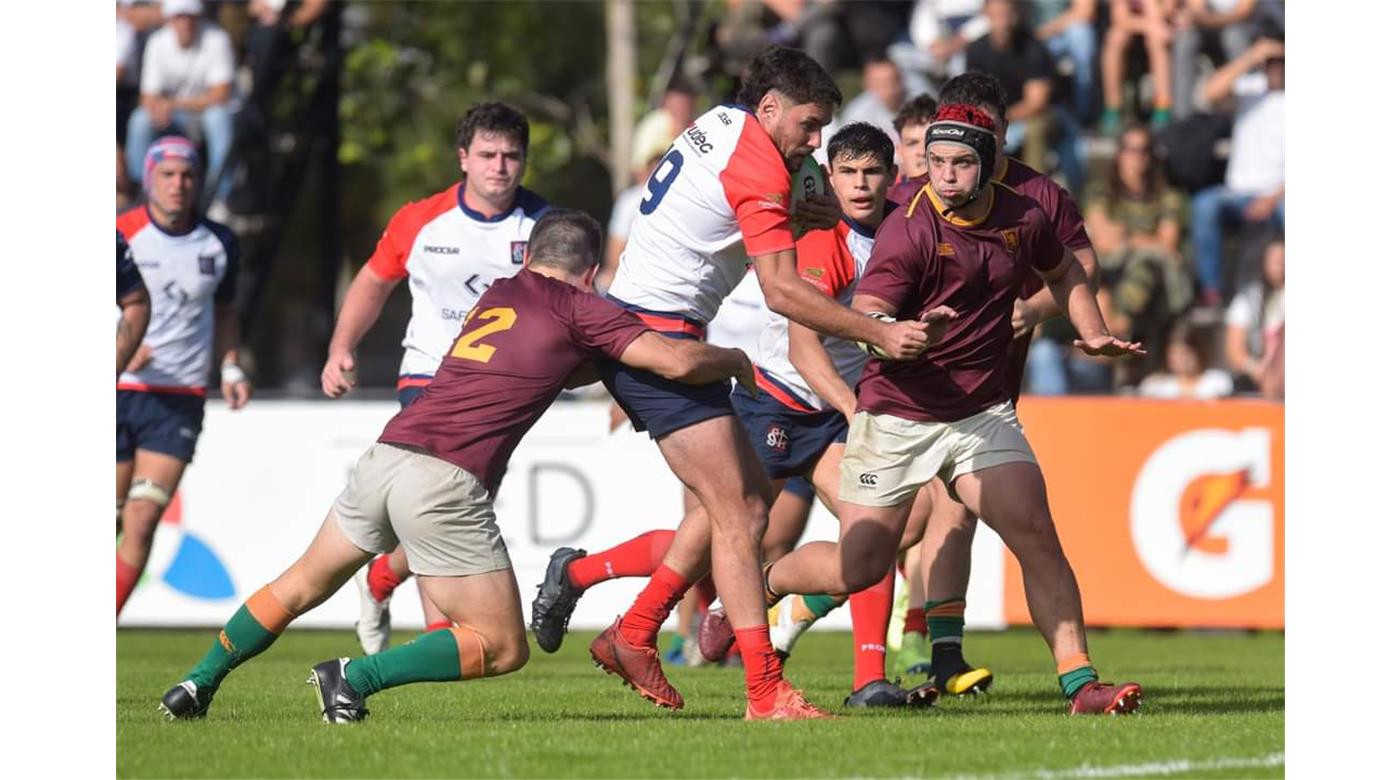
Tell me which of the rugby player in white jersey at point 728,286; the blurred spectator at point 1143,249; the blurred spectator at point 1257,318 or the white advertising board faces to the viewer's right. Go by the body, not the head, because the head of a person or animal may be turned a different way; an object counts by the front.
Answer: the rugby player in white jersey

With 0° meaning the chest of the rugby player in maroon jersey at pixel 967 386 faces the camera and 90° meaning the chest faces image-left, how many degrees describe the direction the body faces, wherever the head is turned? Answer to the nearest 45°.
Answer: approximately 0°

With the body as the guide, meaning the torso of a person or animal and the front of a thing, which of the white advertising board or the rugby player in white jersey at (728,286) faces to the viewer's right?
the rugby player in white jersey

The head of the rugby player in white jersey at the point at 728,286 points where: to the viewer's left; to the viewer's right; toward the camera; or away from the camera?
to the viewer's right

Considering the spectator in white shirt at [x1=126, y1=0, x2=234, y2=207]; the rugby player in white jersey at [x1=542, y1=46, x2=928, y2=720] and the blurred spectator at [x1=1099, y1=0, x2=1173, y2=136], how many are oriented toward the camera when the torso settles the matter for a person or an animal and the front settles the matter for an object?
2

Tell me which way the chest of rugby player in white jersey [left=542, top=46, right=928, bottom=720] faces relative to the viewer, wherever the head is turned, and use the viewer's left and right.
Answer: facing to the right of the viewer

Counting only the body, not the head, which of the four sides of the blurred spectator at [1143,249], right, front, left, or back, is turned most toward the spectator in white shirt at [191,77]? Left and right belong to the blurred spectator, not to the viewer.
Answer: right
